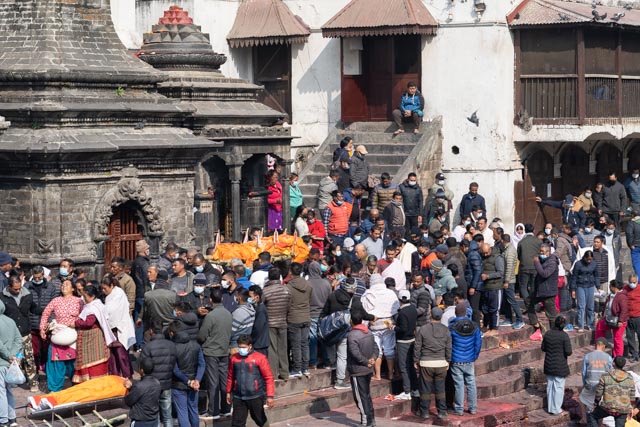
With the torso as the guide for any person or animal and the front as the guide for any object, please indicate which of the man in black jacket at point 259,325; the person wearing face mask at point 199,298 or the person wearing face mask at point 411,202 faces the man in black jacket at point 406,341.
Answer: the person wearing face mask at point 411,202

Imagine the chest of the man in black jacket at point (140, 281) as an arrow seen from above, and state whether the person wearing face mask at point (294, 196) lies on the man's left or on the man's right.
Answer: on the man's left

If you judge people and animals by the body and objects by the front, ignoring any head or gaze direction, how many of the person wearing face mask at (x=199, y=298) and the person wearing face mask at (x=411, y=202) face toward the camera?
2

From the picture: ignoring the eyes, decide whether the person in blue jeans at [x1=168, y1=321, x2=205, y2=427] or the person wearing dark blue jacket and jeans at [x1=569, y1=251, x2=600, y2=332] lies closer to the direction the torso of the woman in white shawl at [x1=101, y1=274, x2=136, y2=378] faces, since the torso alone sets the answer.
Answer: the person in blue jeans

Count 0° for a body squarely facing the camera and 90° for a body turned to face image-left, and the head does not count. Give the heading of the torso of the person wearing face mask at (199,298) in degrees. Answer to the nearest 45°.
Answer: approximately 0°

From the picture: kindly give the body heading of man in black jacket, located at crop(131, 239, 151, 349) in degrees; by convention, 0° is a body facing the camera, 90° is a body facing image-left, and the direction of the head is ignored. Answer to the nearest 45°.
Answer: approximately 270°

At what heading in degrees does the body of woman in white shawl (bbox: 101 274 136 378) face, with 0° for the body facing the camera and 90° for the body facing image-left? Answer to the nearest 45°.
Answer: approximately 45°

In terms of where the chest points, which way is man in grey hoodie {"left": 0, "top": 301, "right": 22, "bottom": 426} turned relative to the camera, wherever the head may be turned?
to the viewer's right

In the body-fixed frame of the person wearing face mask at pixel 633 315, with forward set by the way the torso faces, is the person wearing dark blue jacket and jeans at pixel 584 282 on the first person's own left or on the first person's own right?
on the first person's own right

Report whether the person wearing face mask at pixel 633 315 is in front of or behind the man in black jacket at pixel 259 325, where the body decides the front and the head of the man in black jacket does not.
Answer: behind

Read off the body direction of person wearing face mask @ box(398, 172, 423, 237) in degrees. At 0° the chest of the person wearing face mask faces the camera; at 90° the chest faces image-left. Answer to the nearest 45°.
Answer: approximately 0°
